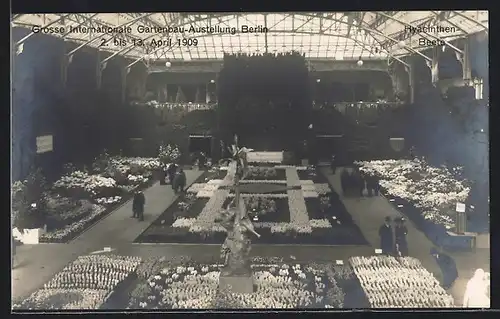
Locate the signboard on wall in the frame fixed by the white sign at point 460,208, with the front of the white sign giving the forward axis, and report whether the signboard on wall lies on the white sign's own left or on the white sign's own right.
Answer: on the white sign's own right

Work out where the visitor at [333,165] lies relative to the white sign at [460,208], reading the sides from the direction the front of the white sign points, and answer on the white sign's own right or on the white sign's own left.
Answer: on the white sign's own right

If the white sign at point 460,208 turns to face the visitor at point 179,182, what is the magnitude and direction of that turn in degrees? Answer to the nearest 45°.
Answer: approximately 90° to its right

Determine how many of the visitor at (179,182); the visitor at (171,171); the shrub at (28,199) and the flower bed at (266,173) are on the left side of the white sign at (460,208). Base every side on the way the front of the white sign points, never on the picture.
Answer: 0

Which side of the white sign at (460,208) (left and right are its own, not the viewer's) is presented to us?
front

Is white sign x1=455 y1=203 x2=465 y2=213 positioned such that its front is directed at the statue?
no

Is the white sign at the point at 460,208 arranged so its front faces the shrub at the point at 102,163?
no
